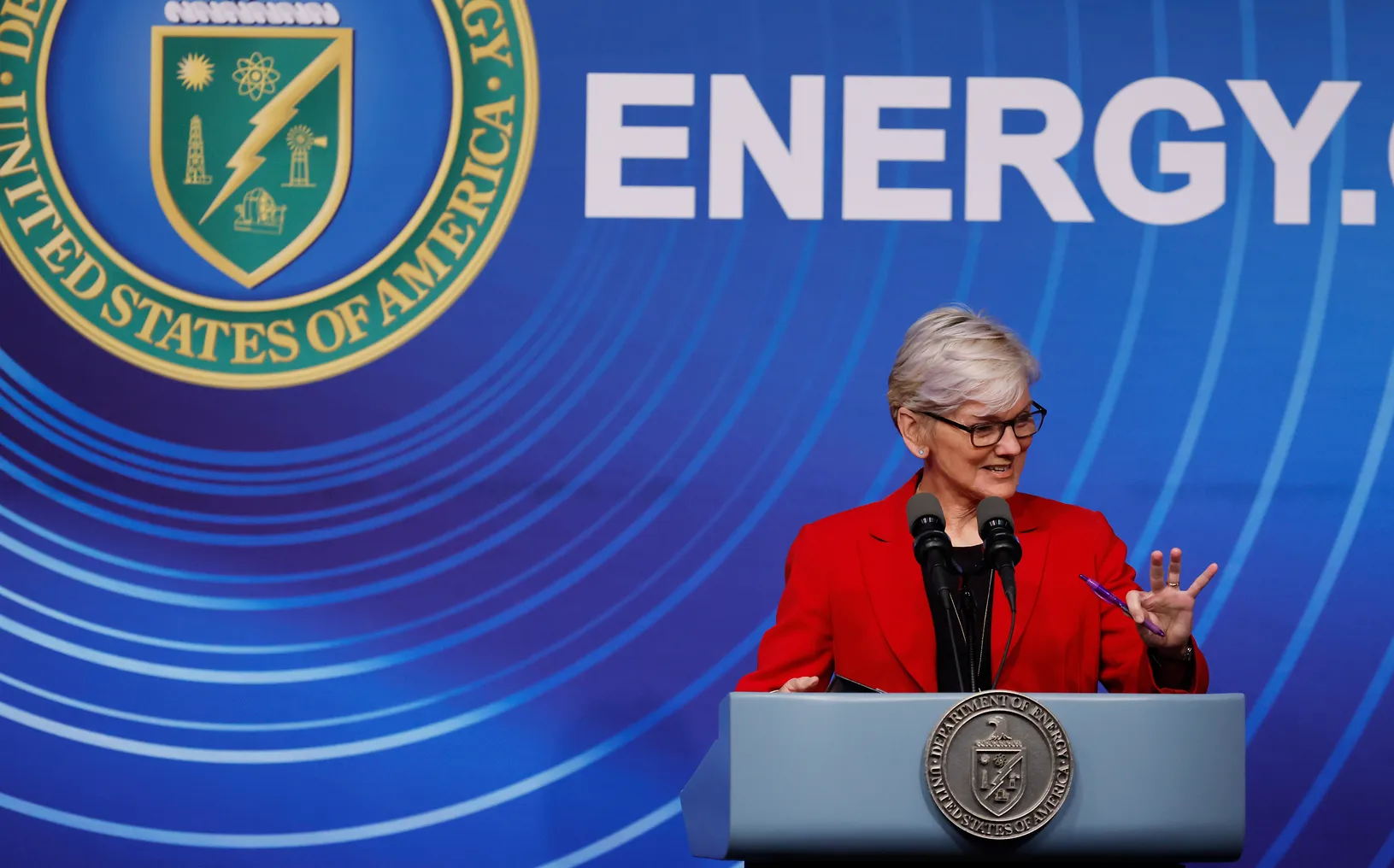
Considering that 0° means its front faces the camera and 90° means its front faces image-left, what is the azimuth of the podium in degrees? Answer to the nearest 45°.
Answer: approximately 0°

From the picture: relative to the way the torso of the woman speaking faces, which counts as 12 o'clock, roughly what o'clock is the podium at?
The podium is roughly at 12 o'clock from the woman speaking.

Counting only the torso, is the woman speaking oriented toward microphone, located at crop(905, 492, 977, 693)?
yes

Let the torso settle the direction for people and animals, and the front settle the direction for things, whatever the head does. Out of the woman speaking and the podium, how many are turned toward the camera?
2

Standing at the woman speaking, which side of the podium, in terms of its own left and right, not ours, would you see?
back
